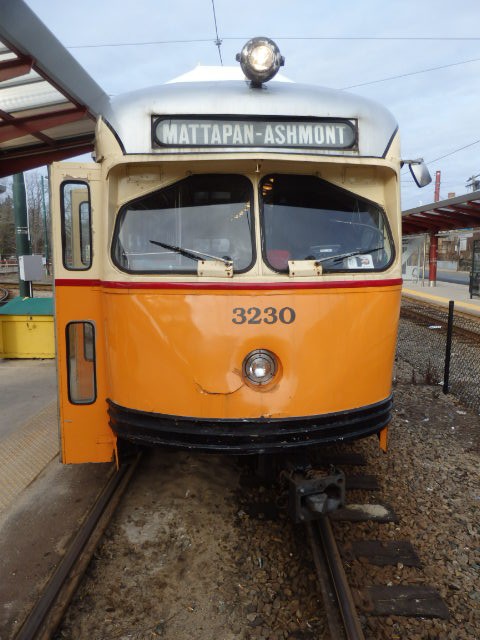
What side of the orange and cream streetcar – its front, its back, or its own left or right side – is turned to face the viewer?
front

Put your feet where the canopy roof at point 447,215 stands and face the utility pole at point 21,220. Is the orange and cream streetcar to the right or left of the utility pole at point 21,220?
left

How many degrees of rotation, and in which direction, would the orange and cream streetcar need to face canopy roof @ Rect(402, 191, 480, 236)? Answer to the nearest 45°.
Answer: approximately 135° to its left

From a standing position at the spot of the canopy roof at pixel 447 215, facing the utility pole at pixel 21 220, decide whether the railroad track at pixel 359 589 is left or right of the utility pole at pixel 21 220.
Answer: left

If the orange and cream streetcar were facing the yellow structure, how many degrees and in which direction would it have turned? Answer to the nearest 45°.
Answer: approximately 135° to its right
